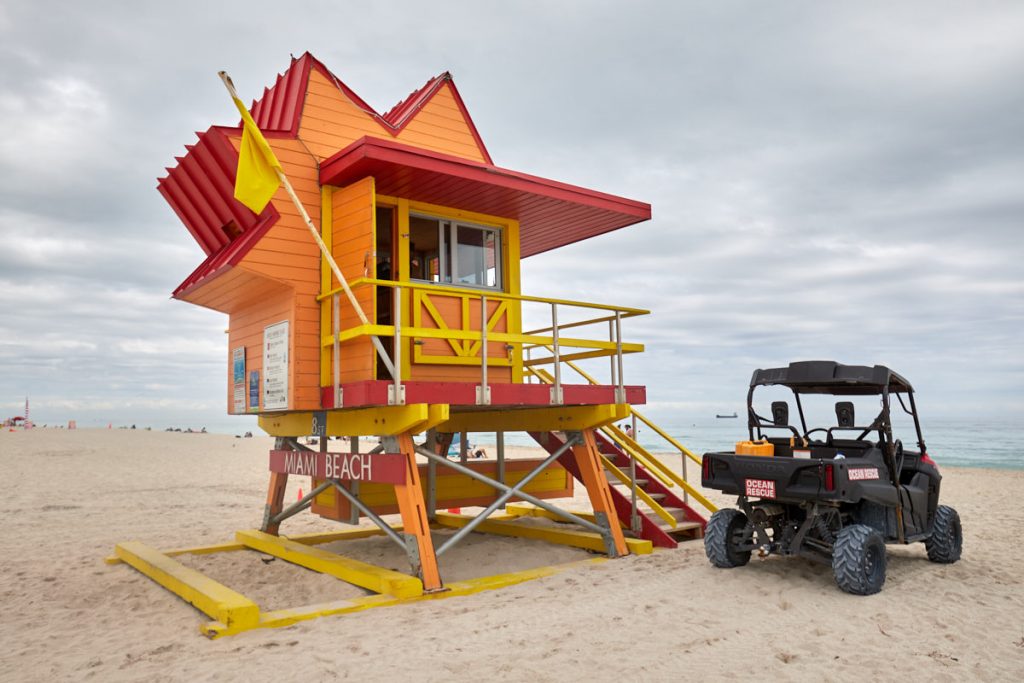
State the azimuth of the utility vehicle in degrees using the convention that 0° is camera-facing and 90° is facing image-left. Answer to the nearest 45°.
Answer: approximately 225°

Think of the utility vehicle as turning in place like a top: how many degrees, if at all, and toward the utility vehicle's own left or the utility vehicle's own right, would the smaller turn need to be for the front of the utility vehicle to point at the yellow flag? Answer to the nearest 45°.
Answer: approximately 180°

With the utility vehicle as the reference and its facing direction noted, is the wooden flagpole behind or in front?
behind

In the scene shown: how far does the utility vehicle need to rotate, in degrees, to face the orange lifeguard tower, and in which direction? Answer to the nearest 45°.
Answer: approximately 135° to its left
